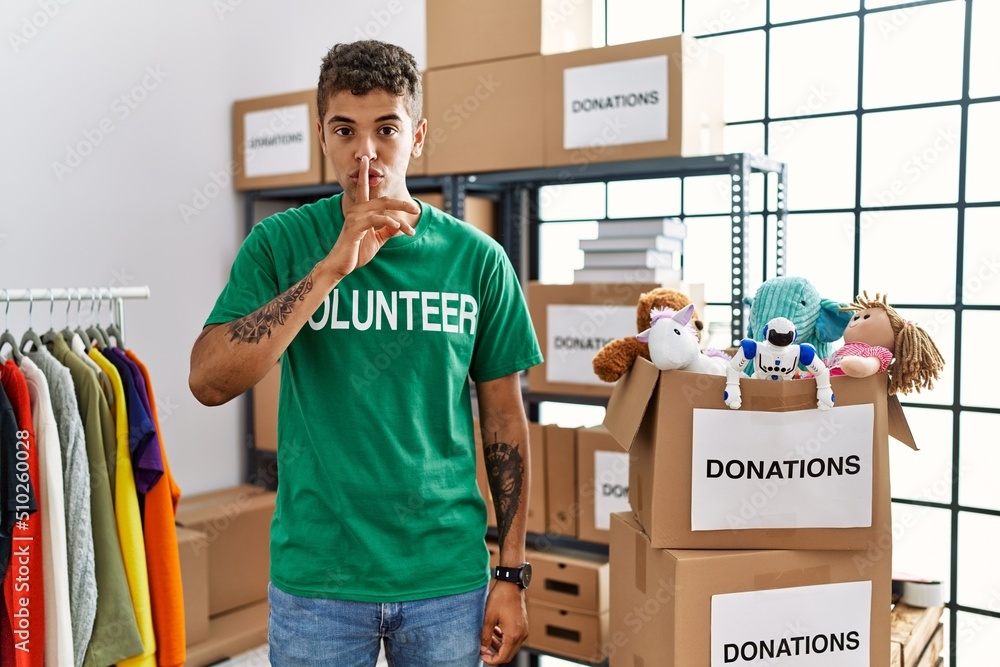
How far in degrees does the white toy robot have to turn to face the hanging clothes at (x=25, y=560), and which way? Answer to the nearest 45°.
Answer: approximately 90° to its right

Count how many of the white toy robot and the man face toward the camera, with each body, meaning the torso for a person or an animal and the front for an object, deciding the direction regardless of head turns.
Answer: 2

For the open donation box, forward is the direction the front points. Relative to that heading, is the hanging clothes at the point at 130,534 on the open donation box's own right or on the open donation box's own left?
on the open donation box's own right

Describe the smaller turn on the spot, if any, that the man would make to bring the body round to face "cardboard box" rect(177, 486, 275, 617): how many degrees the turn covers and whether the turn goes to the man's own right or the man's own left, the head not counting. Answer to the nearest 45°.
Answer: approximately 180°

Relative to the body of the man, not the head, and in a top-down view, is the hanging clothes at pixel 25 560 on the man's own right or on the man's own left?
on the man's own right

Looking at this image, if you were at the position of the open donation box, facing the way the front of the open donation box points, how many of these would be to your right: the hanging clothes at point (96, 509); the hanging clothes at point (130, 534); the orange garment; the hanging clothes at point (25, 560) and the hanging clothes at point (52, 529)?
5

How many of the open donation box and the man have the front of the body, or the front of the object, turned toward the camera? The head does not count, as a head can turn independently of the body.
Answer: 2

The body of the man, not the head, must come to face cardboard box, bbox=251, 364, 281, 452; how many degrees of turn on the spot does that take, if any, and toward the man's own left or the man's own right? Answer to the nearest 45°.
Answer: approximately 180°

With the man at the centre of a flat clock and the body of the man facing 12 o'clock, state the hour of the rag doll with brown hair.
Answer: The rag doll with brown hair is roughly at 9 o'clock from the man.

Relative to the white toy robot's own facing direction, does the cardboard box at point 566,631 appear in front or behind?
behind

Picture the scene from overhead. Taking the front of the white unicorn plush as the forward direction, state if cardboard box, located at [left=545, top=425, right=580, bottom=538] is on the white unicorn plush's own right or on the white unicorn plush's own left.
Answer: on the white unicorn plush's own right
